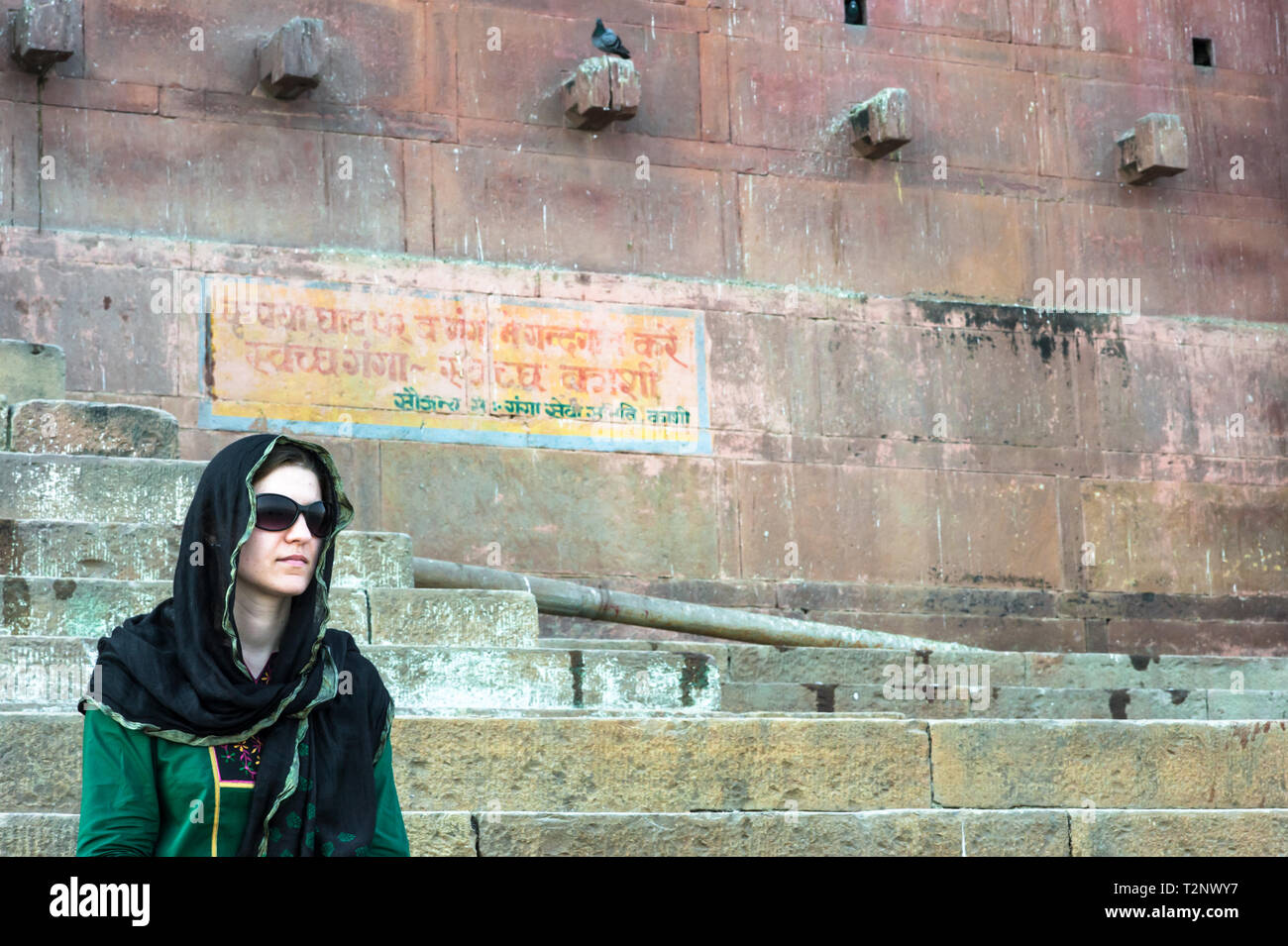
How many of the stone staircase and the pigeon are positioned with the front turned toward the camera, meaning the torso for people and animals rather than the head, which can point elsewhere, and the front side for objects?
1

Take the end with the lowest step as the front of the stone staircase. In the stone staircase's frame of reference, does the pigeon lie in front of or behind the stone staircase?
behind

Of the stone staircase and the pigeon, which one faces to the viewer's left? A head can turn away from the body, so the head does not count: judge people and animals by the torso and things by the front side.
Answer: the pigeon

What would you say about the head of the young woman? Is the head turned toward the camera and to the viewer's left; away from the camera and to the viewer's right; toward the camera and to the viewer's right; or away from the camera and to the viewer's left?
toward the camera and to the viewer's right

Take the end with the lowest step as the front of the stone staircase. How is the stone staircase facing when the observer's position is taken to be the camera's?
facing the viewer

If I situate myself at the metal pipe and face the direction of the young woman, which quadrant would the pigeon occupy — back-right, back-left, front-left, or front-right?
back-right

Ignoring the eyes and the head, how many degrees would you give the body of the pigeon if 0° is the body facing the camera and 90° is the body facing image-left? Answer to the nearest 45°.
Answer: approximately 90°

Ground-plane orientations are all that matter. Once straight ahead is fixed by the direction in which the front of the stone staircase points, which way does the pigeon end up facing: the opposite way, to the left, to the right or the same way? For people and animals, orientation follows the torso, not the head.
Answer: to the right

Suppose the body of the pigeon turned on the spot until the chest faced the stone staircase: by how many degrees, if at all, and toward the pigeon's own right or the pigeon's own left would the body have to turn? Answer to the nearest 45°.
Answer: approximately 90° to the pigeon's own left
